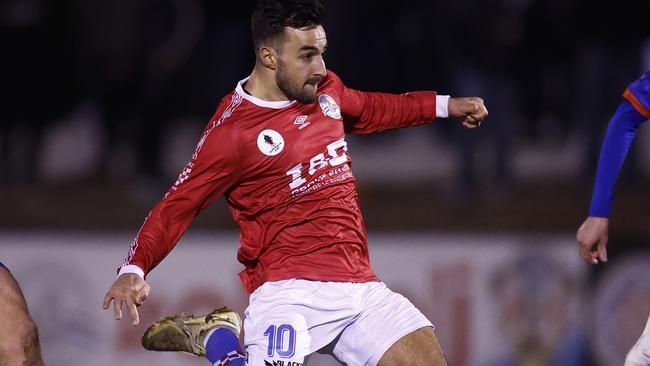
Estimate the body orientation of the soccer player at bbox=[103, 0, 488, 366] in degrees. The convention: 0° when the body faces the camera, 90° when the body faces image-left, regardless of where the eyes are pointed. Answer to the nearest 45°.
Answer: approximately 315°

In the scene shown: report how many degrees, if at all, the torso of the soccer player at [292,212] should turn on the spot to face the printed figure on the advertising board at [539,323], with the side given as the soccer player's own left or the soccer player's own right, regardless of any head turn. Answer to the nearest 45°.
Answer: approximately 90° to the soccer player's own left
